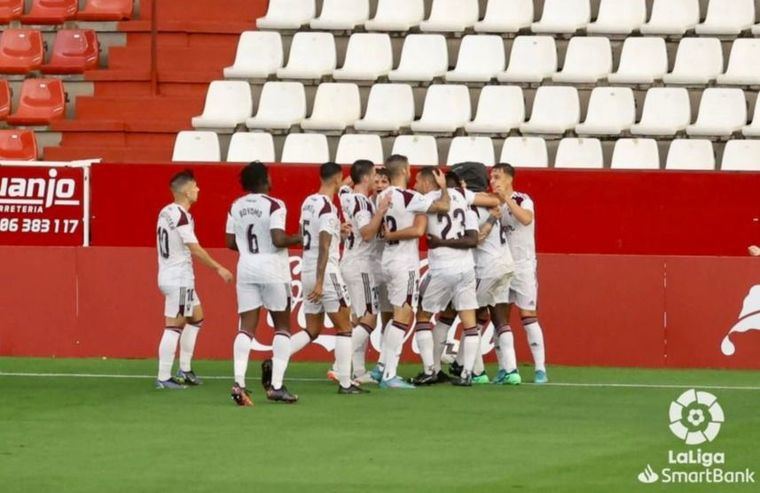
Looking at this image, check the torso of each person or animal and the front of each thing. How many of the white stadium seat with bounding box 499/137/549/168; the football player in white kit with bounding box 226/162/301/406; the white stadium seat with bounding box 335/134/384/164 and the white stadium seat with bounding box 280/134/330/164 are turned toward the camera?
3

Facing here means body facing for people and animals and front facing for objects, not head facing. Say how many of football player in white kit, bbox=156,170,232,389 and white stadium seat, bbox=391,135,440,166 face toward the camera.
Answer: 1

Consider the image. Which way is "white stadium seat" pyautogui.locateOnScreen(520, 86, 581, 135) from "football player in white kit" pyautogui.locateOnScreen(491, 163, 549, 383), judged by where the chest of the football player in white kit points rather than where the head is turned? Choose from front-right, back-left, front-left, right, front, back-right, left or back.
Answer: back-right

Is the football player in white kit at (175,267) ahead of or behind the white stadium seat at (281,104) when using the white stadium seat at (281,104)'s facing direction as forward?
ahead

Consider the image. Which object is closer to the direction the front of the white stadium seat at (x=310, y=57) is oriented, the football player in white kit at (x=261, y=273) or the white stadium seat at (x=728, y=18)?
the football player in white kit

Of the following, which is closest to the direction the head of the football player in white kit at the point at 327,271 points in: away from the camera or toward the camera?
away from the camera

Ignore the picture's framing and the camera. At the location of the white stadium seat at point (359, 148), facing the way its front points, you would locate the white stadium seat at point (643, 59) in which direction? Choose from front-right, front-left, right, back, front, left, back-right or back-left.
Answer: left

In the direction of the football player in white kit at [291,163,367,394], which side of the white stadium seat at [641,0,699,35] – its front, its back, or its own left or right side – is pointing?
front

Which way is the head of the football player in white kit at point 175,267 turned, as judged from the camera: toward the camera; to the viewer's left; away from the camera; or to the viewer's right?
to the viewer's right

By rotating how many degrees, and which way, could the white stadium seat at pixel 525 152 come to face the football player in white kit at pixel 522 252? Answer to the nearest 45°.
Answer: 0° — it already faces them

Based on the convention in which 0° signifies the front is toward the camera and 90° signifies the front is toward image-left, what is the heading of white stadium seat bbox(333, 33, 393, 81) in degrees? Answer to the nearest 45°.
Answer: approximately 45°

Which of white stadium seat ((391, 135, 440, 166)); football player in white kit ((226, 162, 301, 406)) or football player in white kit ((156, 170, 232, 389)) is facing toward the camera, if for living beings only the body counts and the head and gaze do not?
the white stadium seat

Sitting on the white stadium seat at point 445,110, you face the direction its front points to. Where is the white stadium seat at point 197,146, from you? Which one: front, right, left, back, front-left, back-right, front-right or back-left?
front-right

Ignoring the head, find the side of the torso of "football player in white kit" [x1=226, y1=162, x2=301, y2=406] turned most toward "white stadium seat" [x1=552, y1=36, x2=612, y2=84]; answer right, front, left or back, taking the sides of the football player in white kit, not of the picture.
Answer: front

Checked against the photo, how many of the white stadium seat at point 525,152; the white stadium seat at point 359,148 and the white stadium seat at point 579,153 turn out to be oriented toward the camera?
3

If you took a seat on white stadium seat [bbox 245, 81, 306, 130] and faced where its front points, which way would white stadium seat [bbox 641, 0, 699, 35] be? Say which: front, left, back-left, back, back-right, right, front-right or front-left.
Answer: back-left
